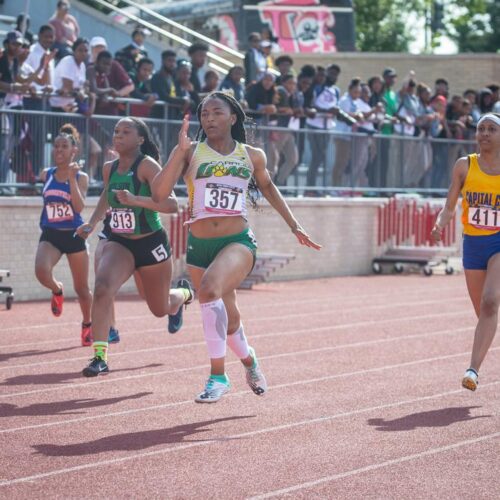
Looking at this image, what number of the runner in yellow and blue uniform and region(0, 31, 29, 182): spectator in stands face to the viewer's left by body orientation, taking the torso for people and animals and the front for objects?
0

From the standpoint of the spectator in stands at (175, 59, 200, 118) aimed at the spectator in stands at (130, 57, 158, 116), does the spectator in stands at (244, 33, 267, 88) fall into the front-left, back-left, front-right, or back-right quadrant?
back-right

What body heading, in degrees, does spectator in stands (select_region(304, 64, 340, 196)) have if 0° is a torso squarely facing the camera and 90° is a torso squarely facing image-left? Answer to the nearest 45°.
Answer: approximately 45°

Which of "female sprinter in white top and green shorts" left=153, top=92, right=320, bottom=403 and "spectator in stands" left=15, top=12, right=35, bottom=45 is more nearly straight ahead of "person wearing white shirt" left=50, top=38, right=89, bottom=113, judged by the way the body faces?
the female sprinter in white top and green shorts

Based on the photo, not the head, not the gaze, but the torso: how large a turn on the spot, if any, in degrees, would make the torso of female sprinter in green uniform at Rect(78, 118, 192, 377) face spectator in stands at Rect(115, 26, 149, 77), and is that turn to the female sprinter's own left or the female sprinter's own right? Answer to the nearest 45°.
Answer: approximately 135° to the female sprinter's own right

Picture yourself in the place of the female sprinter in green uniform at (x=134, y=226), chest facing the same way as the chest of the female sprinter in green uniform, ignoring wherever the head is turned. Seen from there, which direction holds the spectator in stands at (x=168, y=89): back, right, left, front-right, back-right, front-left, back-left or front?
back-right

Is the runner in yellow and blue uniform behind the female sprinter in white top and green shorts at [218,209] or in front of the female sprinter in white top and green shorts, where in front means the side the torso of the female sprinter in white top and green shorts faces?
behind

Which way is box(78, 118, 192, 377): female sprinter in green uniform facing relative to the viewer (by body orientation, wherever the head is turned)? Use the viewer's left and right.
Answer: facing the viewer and to the left of the viewer

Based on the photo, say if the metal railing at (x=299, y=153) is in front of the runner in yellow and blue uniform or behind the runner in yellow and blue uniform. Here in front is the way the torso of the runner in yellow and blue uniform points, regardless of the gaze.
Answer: behind

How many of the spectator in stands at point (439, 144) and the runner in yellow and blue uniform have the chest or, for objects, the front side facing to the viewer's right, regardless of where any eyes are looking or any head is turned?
0
